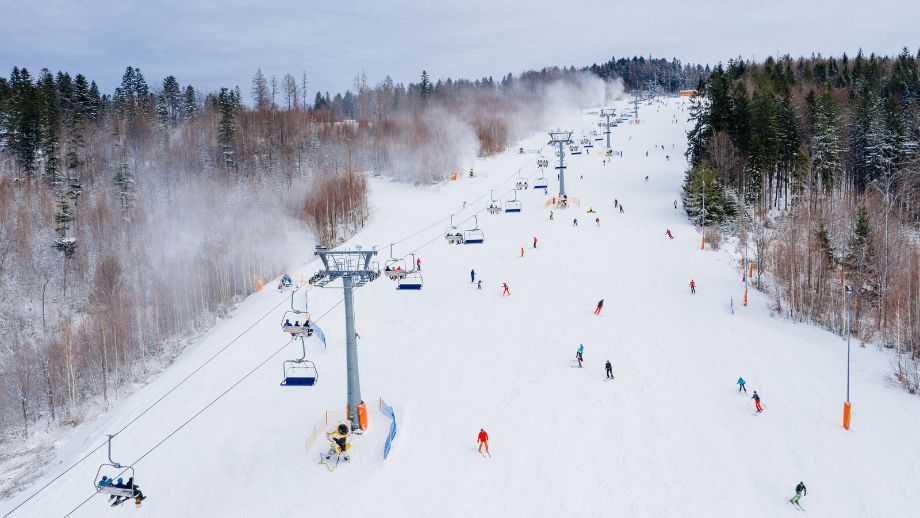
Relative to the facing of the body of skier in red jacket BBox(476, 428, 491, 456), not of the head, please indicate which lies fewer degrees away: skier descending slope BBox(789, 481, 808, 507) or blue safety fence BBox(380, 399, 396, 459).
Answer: the skier descending slope

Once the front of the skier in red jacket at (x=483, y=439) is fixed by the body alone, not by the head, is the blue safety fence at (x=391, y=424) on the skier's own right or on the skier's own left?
on the skier's own right

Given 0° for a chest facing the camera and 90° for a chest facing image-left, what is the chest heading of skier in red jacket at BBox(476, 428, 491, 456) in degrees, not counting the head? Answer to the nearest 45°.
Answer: approximately 0°

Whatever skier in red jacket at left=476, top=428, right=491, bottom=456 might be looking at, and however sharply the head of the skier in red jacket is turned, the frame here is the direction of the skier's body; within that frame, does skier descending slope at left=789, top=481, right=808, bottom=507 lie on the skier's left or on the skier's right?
on the skier's left
